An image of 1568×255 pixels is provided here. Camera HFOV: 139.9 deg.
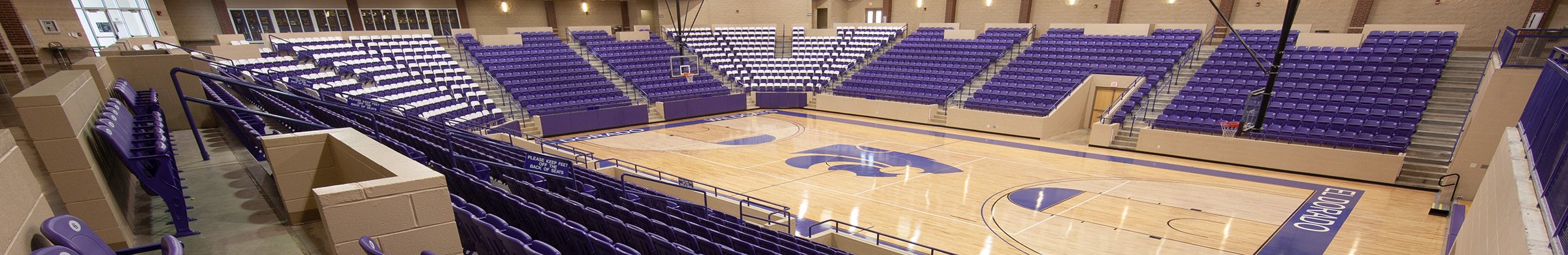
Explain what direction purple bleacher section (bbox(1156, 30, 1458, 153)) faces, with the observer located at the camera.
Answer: facing the viewer and to the left of the viewer

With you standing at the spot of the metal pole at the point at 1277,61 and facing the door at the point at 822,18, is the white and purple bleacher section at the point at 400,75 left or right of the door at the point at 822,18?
left

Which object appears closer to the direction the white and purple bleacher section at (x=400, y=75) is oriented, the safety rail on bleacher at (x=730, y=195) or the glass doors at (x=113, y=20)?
the safety rail on bleacher

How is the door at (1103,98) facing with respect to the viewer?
toward the camera

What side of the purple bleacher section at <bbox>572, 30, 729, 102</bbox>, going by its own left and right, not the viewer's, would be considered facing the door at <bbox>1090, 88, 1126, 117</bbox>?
front

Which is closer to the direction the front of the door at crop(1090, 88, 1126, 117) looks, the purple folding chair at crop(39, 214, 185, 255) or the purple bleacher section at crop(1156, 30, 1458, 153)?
the purple folding chair

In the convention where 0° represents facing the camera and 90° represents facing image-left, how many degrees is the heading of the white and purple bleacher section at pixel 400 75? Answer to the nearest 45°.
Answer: approximately 315°

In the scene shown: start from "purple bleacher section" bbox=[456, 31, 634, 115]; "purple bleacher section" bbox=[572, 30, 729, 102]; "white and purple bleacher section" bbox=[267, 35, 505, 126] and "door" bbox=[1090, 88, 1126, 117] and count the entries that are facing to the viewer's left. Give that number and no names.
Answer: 0

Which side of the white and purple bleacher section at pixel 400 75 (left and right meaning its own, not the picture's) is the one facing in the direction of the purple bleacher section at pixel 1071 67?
front

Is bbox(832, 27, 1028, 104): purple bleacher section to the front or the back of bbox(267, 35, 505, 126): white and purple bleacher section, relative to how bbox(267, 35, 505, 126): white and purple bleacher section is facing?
to the front

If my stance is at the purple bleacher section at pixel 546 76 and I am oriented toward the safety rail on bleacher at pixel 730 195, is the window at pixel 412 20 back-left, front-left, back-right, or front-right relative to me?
back-right

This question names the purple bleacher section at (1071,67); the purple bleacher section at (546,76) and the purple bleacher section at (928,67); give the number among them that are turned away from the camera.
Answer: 0

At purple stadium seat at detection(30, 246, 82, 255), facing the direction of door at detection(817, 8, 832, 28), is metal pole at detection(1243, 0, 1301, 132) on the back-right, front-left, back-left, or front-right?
front-right

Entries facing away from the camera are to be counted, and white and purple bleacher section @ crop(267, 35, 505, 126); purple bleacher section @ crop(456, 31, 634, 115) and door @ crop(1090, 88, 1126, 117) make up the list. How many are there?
0

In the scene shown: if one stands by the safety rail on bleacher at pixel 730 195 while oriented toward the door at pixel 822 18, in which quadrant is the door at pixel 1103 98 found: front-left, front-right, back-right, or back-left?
front-right
